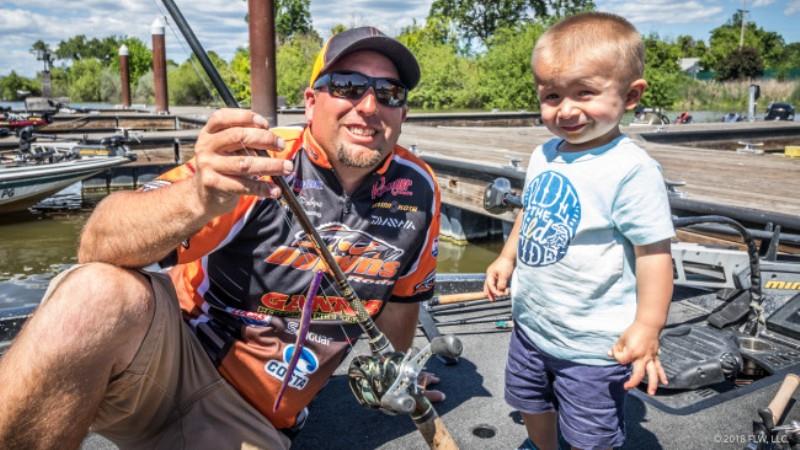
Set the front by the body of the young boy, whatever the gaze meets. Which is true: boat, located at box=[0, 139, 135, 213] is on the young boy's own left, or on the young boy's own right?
on the young boy's own right

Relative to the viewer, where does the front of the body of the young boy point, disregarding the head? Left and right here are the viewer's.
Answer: facing the viewer and to the left of the viewer

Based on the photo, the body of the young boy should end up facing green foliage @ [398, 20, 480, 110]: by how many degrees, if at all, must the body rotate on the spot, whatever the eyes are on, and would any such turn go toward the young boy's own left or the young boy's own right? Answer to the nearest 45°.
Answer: approximately 135° to the young boy's own right

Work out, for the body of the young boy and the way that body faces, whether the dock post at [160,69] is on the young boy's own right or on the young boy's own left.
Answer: on the young boy's own right
